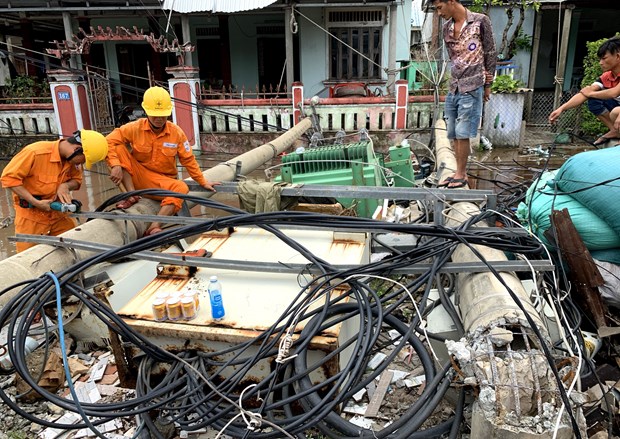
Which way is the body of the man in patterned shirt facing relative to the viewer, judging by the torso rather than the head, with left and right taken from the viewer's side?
facing the viewer and to the left of the viewer

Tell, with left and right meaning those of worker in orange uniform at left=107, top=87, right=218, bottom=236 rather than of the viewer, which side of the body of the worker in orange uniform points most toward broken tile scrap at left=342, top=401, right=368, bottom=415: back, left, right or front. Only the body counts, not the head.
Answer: front

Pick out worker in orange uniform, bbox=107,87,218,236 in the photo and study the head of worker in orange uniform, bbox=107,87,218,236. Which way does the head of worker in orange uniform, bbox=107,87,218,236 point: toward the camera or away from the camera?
toward the camera

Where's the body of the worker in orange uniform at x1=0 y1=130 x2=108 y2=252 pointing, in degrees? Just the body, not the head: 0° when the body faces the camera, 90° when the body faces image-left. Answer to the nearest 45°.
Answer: approximately 315°

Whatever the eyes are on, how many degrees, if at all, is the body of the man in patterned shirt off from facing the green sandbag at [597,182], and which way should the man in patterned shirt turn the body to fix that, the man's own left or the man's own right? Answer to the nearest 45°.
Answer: approximately 90° to the man's own left

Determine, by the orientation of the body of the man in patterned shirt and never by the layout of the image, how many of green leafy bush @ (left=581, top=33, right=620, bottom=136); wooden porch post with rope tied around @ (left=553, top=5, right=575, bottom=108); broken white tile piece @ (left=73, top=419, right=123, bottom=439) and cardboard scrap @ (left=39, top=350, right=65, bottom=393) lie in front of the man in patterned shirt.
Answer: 2

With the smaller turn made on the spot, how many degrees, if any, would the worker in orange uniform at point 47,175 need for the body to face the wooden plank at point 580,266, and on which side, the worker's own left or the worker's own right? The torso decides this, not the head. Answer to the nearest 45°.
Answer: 0° — they already face it

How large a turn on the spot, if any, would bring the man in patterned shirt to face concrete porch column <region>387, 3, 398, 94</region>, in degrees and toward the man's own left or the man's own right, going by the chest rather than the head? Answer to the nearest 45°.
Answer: approximately 135° to the man's own right

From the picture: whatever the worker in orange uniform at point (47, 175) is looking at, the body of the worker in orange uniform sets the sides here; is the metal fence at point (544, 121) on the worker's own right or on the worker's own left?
on the worker's own left

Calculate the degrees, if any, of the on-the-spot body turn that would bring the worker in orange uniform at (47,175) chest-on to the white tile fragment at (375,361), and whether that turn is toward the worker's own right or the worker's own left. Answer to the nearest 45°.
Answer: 0° — they already face it

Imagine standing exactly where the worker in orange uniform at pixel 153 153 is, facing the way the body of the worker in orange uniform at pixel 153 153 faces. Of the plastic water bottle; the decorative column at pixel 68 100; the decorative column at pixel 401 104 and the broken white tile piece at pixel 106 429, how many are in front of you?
2

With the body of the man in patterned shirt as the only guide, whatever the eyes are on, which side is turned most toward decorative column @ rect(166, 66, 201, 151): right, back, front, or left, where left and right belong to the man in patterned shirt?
right
